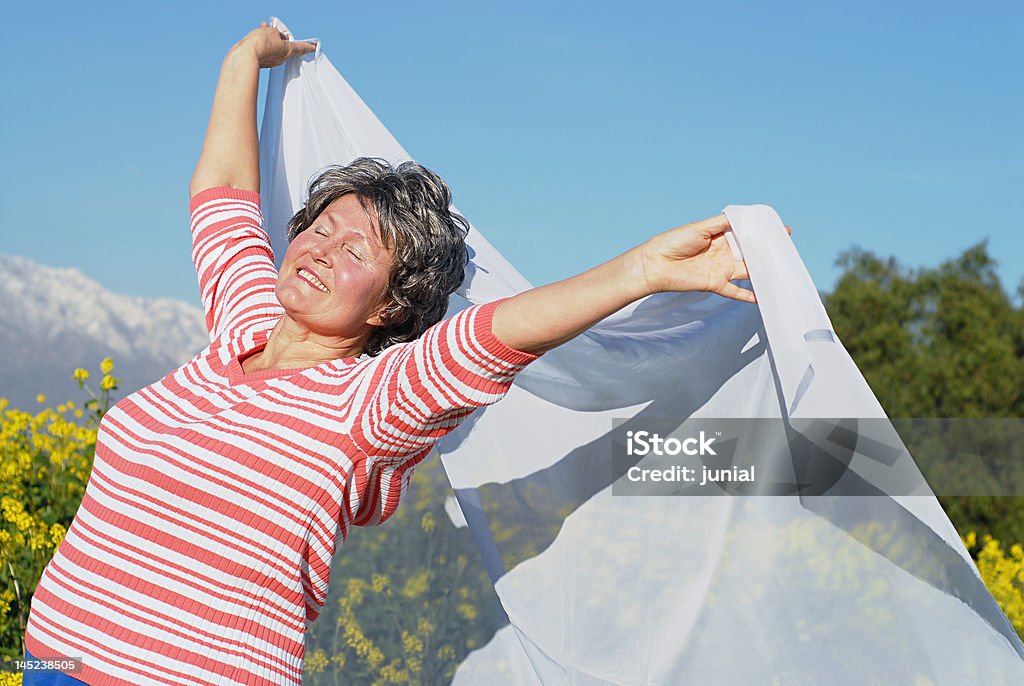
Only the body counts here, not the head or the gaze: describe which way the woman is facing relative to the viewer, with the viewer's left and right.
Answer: facing the viewer and to the left of the viewer

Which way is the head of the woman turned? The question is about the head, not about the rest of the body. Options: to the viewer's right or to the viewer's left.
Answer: to the viewer's left

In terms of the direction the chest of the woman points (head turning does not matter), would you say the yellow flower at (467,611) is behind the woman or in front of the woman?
behind

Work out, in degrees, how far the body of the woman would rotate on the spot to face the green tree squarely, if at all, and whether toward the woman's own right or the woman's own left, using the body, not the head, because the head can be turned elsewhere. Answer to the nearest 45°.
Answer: approximately 180°
